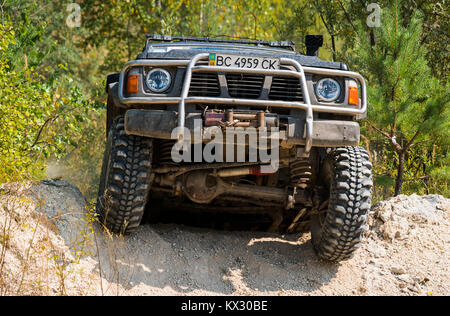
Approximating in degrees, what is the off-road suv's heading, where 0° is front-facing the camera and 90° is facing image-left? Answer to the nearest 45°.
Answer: approximately 0°

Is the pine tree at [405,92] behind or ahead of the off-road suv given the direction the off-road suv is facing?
behind
